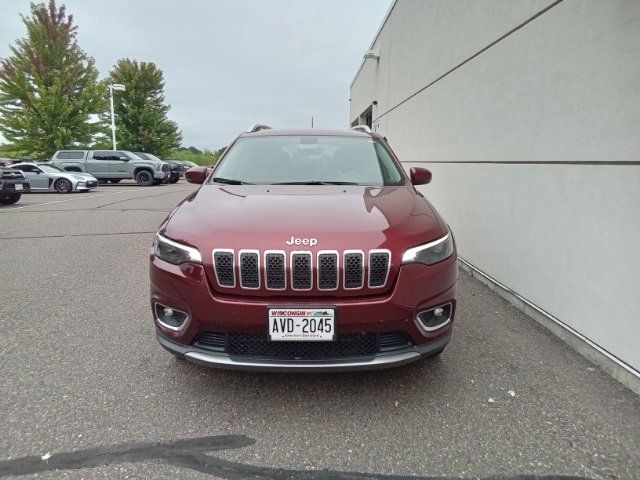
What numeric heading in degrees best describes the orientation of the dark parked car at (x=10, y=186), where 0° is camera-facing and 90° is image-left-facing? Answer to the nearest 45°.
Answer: approximately 315°

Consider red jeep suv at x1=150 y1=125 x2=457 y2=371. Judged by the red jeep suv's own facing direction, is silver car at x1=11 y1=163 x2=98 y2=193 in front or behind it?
behind

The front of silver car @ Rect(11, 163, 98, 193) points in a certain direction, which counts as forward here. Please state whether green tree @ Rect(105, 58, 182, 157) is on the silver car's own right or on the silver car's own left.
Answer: on the silver car's own left

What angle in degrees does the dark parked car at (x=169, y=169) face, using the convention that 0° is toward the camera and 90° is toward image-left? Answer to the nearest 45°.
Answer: approximately 315°

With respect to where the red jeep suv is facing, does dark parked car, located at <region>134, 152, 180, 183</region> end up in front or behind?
behind

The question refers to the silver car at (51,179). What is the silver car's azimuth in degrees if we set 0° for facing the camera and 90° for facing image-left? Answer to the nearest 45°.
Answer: approximately 315°

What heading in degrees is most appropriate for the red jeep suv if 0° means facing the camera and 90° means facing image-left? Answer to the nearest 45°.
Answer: approximately 0°

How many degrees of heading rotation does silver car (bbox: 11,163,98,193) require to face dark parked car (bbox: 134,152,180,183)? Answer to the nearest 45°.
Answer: approximately 90° to its left

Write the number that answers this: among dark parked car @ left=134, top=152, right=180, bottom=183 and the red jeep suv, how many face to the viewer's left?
0
